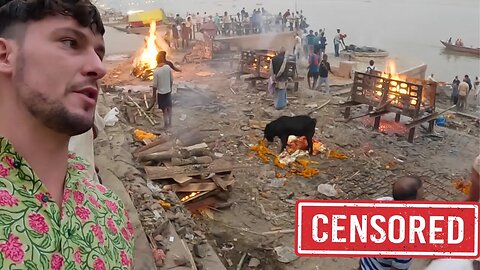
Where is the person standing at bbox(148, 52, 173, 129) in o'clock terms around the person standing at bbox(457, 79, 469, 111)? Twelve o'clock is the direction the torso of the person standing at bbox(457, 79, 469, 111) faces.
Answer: the person standing at bbox(148, 52, 173, 129) is roughly at 7 o'clock from the person standing at bbox(457, 79, 469, 111).

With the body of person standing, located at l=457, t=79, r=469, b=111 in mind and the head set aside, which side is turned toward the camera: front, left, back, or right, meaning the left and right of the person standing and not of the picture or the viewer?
back

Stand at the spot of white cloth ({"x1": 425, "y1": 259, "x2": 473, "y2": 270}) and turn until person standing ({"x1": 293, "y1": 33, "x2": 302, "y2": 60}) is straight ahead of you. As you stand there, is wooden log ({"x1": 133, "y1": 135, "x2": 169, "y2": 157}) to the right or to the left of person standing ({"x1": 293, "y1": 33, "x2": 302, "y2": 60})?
left

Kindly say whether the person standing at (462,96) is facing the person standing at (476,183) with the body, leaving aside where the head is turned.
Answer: no

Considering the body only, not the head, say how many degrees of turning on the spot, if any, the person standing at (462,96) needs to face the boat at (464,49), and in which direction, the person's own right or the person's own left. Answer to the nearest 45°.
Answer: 0° — they already face it

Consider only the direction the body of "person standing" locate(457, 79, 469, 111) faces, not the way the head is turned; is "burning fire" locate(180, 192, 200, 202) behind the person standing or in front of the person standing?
behind

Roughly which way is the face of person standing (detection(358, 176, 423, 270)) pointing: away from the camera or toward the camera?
away from the camera

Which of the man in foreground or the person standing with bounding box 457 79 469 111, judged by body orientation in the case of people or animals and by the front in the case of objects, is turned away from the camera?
the person standing

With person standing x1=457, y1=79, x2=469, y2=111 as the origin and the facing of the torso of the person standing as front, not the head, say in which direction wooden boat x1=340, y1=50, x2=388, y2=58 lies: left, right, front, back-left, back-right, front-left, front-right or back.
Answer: front-left

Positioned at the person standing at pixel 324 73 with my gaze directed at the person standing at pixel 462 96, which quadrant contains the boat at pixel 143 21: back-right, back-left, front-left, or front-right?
back-left

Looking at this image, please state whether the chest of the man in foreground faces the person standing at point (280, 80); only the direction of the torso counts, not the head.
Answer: no

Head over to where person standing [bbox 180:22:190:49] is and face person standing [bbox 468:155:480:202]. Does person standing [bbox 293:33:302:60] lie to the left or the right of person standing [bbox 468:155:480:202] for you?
left

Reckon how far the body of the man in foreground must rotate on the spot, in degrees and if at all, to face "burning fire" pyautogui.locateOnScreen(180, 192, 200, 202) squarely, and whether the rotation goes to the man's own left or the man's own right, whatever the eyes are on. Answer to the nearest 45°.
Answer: approximately 135° to the man's own left

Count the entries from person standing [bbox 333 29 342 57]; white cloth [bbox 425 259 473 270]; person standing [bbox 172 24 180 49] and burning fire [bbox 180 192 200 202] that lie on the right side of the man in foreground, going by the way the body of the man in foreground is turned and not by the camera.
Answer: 0

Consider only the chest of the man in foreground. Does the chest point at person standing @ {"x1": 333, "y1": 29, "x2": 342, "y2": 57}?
no

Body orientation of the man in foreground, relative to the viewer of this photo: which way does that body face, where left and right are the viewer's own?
facing the viewer and to the right of the viewer

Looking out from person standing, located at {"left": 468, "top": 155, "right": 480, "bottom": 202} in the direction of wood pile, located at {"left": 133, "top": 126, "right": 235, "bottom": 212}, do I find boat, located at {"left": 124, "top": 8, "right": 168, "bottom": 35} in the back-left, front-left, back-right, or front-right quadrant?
front-right

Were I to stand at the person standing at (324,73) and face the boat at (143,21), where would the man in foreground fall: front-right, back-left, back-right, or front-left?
back-left
